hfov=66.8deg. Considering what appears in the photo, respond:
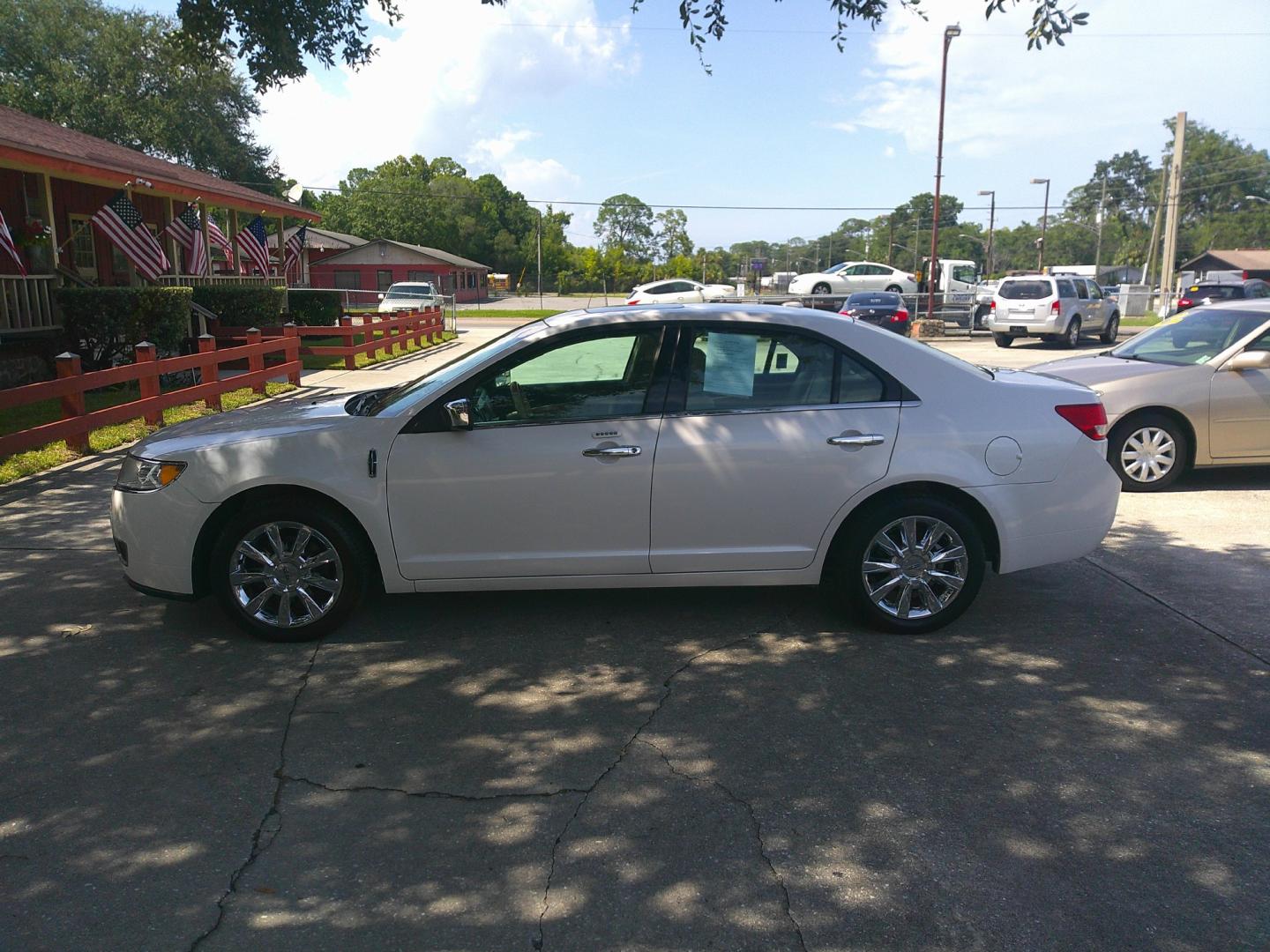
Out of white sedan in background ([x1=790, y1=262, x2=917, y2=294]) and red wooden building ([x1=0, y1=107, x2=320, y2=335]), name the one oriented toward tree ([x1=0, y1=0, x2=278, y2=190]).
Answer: the white sedan in background

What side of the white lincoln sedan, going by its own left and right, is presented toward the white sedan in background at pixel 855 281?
right

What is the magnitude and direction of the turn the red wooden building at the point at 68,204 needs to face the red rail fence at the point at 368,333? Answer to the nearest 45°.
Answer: approximately 45° to its left

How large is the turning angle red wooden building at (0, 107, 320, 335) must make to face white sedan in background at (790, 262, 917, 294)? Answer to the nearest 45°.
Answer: approximately 45° to its left

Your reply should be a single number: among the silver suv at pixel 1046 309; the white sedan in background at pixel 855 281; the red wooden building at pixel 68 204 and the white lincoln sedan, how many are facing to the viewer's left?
2

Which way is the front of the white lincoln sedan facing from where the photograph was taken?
facing to the left of the viewer

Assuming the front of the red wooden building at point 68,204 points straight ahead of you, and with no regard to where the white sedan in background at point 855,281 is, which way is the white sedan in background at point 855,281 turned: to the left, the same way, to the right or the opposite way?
the opposite way

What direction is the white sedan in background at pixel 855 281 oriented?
to the viewer's left

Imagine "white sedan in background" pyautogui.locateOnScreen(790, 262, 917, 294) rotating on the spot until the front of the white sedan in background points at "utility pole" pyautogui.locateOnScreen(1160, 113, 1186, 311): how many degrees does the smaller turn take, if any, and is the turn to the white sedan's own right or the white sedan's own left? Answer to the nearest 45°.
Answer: approximately 180°

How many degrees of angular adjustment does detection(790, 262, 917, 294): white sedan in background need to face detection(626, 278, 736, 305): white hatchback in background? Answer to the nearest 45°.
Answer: approximately 45° to its left

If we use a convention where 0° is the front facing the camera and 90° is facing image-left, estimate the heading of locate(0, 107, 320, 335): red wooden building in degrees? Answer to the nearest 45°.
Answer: approximately 315°
